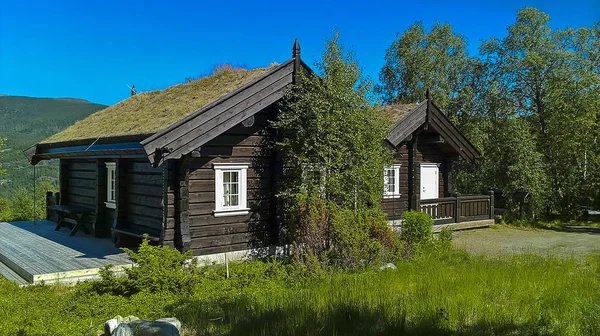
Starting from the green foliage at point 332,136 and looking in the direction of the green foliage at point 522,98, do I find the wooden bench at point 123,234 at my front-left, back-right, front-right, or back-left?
back-left

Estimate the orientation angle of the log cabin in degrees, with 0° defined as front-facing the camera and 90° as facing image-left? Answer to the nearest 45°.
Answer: approximately 315°

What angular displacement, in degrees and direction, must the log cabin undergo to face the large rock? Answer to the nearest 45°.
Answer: approximately 45° to its right

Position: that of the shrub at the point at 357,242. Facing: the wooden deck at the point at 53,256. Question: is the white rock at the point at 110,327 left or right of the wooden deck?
left

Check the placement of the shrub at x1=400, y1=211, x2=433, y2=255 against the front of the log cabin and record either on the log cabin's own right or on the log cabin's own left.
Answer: on the log cabin's own left

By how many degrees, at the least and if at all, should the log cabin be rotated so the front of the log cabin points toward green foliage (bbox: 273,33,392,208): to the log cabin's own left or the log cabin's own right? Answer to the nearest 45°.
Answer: approximately 45° to the log cabin's own left

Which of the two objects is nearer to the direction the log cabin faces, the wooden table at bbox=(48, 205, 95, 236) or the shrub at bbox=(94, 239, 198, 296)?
the shrub

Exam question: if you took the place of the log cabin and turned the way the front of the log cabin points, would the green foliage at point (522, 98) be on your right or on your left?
on your left

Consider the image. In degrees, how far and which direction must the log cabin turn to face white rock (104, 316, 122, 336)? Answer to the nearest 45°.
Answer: approximately 45° to its right
